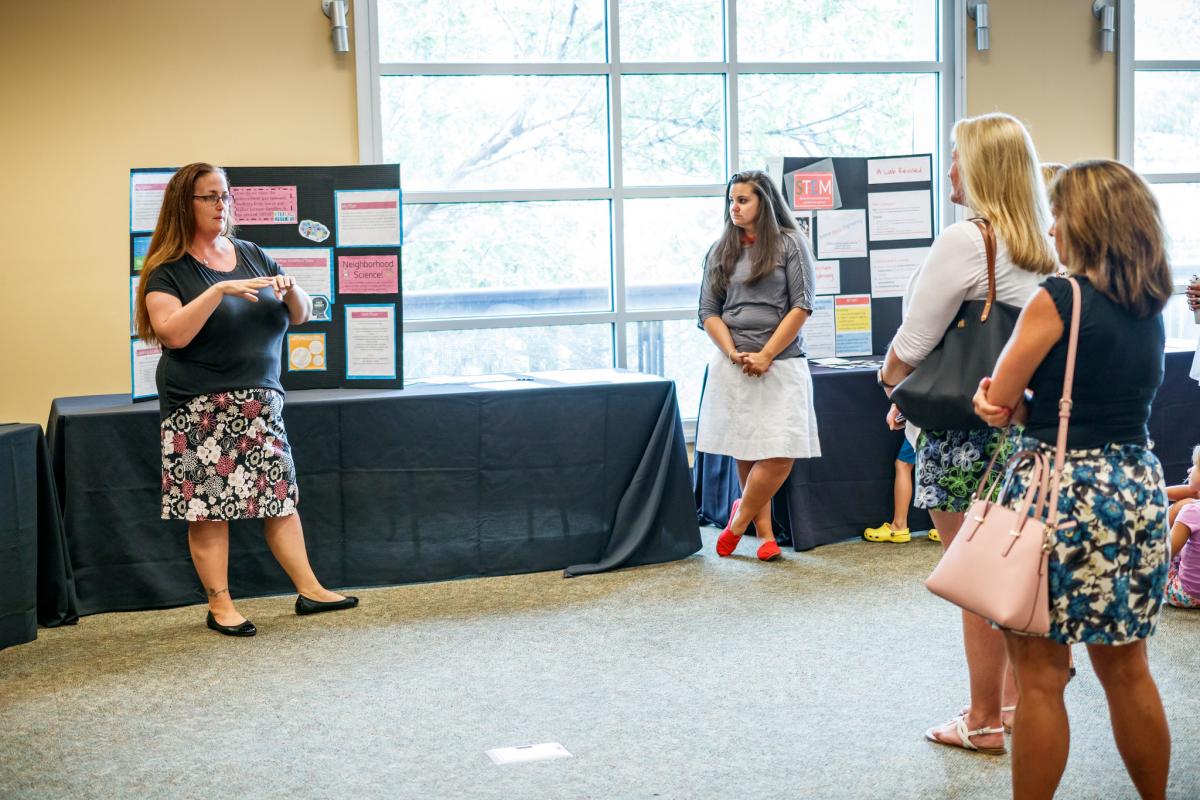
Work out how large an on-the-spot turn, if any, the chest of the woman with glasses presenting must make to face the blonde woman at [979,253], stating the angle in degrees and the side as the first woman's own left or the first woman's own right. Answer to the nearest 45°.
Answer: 0° — they already face them

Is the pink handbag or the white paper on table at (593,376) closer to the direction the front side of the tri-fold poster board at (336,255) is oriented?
the pink handbag

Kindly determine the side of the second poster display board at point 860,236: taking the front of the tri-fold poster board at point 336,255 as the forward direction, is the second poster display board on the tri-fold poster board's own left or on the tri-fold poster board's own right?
on the tri-fold poster board's own left

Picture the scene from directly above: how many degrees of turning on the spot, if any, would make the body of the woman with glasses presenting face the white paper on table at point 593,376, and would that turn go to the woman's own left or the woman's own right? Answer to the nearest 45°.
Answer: approximately 90° to the woman's own left

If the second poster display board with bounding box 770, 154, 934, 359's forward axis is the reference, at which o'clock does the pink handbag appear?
The pink handbag is roughly at 12 o'clock from the second poster display board.

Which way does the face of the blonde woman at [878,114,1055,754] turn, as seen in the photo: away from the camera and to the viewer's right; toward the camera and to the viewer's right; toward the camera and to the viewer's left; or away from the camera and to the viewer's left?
away from the camera and to the viewer's left

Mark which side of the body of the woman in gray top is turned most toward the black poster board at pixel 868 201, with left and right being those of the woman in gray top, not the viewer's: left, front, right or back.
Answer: back

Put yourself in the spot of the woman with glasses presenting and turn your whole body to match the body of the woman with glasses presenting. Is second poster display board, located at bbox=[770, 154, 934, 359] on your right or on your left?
on your left

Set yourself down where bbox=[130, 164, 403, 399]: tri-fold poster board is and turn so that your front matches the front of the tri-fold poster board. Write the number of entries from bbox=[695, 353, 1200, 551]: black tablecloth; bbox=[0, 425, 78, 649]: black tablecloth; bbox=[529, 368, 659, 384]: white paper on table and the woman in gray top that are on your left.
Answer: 3

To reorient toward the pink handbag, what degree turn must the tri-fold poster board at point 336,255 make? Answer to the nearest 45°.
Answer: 0° — it already faces it

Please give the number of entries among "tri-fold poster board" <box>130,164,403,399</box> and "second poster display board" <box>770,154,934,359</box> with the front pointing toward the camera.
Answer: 2
